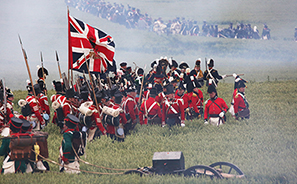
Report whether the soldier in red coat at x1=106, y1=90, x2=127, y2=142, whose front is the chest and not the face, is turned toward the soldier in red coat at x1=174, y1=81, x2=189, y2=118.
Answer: yes

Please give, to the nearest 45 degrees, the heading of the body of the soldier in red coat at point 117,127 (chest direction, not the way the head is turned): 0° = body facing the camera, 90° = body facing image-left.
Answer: approximately 225°

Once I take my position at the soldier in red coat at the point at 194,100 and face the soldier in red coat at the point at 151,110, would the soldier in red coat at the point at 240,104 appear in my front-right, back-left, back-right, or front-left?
back-left

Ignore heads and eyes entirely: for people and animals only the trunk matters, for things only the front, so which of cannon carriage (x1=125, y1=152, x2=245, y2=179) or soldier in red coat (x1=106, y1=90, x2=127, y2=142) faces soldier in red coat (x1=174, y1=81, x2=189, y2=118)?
soldier in red coat (x1=106, y1=90, x2=127, y2=142)

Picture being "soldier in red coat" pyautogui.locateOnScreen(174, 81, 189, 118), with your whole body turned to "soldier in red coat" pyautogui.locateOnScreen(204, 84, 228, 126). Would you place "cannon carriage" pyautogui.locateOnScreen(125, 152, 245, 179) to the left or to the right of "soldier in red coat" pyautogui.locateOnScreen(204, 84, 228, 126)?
right
